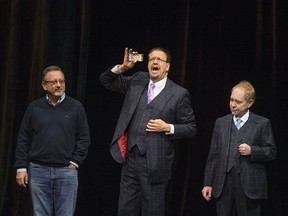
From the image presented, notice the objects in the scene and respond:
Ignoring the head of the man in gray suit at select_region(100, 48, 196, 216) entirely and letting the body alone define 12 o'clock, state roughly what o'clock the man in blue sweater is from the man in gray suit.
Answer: The man in blue sweater is roughly at 2 o'clock from the man in gray suit.

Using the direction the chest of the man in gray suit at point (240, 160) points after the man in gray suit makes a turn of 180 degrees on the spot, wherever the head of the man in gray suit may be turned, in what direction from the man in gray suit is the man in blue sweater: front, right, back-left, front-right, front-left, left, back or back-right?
back-left

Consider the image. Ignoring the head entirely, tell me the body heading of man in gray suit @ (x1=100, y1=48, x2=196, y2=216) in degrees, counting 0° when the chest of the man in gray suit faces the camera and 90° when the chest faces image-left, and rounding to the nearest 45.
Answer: approximately 45°

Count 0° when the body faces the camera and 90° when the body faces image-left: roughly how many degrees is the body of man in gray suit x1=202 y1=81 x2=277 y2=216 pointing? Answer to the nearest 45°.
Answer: approximately 45°

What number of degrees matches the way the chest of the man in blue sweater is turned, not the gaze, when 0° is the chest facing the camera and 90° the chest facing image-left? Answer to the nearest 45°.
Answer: approximately 0°

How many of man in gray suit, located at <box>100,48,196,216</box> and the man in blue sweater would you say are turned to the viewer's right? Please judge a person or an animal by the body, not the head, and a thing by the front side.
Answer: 0

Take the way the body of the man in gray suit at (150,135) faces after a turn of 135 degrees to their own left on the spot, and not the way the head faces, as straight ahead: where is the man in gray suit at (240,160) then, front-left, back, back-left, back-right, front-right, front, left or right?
front

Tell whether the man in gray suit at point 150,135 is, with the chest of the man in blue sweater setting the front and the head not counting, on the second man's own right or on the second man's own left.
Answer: on the second man's own left
